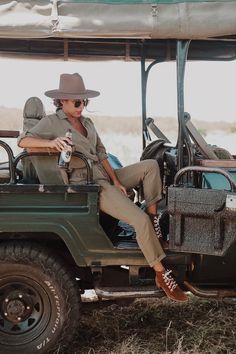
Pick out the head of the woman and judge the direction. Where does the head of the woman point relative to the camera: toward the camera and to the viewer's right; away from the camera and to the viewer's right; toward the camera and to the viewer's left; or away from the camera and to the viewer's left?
toward the camera and to the viewer's right

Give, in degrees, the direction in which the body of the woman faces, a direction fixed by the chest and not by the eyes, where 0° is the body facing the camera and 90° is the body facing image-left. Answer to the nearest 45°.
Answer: approximately 315°

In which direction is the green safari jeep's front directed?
to the viewer's right
